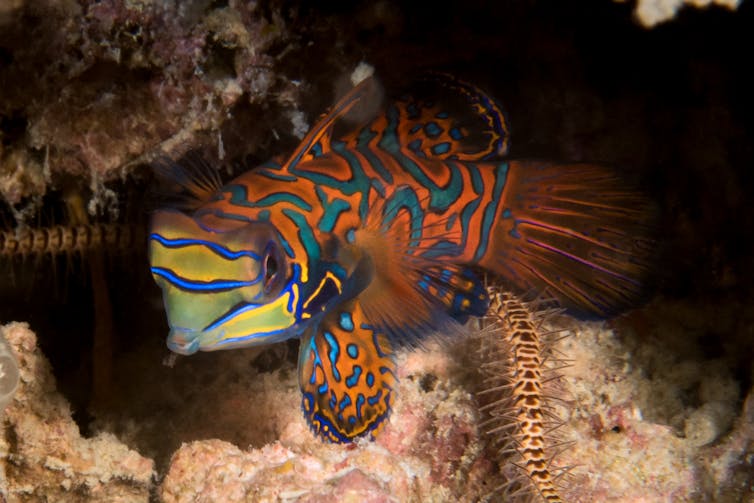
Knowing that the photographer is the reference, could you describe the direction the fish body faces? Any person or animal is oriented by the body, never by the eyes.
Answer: facing the viewer and to the left of the viewer

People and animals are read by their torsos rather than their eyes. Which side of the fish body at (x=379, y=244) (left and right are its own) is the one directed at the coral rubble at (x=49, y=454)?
front
